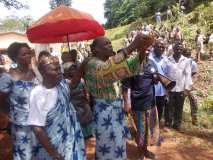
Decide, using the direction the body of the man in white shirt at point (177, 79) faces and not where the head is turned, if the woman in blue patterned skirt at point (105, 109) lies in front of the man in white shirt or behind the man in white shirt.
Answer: in front

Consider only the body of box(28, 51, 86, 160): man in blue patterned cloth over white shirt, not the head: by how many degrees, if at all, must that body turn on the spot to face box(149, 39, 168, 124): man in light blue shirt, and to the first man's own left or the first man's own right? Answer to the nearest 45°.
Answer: approximately 90° to the first man's own left

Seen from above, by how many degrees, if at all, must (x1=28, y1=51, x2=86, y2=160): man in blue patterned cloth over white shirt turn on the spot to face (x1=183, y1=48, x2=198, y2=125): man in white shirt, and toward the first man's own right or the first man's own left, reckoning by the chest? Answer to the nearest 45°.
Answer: approximately 90° to the first man's own left

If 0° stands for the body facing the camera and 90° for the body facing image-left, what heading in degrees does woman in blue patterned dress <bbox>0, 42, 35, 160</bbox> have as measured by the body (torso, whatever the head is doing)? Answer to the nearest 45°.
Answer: approximately 315°

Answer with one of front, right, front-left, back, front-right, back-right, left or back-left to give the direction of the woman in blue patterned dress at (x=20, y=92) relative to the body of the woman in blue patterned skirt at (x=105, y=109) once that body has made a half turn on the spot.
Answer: front

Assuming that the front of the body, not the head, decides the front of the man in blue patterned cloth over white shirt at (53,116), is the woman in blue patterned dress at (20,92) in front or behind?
behind

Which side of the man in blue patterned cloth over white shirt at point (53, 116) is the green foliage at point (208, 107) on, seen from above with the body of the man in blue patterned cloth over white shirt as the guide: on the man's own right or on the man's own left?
on the man's own left

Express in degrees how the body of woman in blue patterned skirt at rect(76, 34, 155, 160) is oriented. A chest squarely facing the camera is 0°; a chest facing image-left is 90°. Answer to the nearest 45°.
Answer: approximately 270°

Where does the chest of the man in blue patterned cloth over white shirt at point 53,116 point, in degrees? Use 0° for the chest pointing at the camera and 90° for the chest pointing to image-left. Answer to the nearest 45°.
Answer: approximately 315°

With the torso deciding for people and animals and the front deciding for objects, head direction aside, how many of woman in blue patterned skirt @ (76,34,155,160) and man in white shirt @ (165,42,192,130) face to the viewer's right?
1
